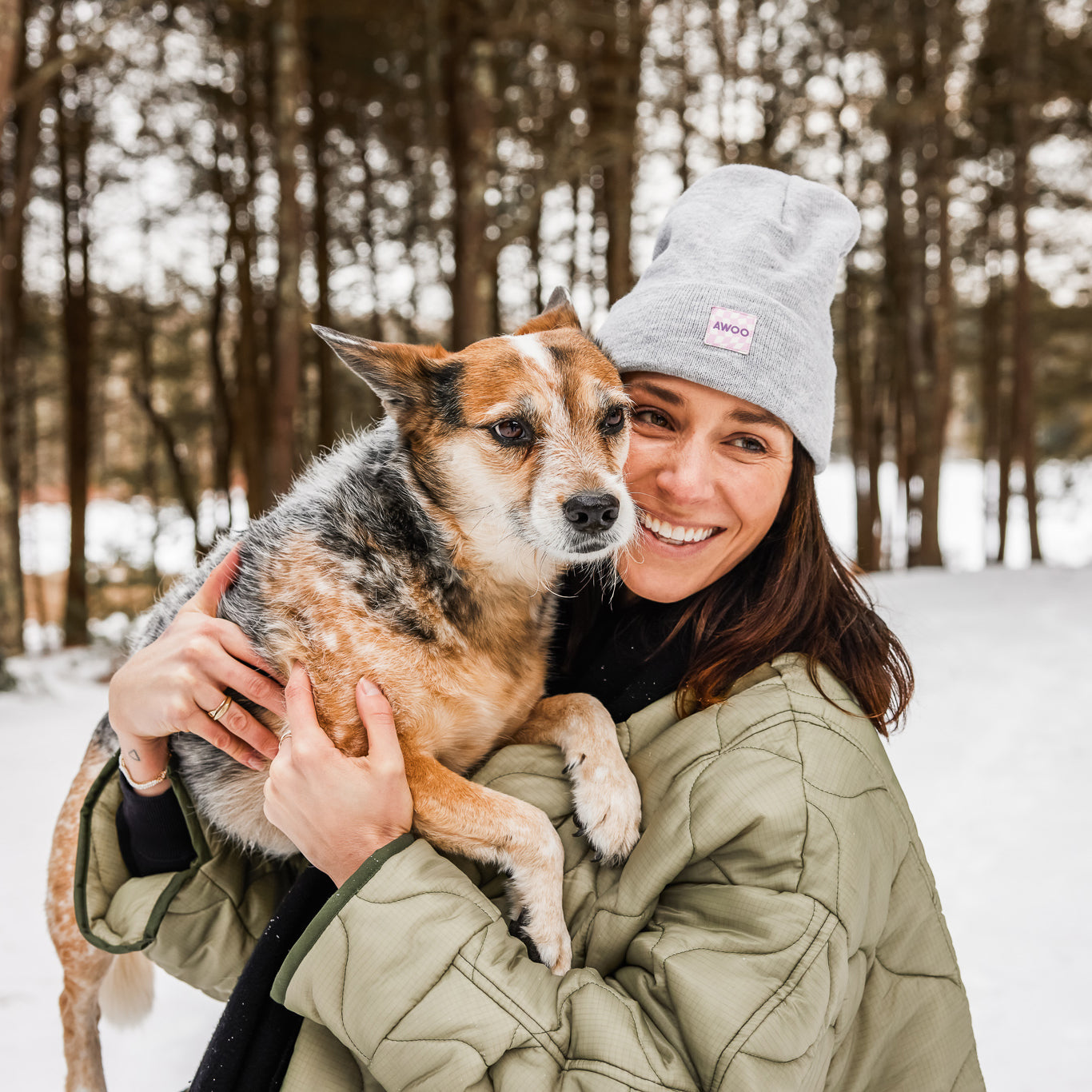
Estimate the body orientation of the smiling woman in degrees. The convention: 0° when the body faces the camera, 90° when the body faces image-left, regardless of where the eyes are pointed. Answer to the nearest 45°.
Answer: approximately 45°

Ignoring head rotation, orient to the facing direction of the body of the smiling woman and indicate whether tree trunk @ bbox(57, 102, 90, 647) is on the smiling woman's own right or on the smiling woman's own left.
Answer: on the smiling woman's own right

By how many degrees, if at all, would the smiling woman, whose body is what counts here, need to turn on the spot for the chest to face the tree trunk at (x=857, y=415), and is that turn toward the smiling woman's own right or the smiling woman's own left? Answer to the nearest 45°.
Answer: approximately 135° to the smiling woman's own right

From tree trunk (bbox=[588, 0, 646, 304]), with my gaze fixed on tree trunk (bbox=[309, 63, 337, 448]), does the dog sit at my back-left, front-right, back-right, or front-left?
back-left

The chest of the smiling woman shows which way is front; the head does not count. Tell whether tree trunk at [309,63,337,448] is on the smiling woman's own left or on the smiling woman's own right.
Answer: on the smiling woman's own right

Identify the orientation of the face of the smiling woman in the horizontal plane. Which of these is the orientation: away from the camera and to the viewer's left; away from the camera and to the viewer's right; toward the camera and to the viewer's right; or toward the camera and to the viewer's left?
toward the camera and to the viewer's left

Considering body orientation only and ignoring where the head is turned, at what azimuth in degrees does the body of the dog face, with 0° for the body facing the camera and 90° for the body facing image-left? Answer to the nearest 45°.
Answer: approximately 315°

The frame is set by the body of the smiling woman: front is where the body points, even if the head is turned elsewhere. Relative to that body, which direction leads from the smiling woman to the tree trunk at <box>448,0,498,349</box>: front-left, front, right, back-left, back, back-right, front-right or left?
back-right

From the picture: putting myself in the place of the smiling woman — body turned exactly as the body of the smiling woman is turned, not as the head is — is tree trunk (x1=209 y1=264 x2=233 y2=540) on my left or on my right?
on my right

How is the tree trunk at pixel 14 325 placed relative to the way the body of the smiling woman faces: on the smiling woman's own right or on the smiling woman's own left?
on the smiling woman's own right

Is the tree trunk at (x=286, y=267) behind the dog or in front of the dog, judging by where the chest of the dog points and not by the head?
behind

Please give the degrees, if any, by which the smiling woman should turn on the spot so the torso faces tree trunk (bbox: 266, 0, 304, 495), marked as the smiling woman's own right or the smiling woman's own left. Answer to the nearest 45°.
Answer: approximately 135° to the smiling woman's own right
